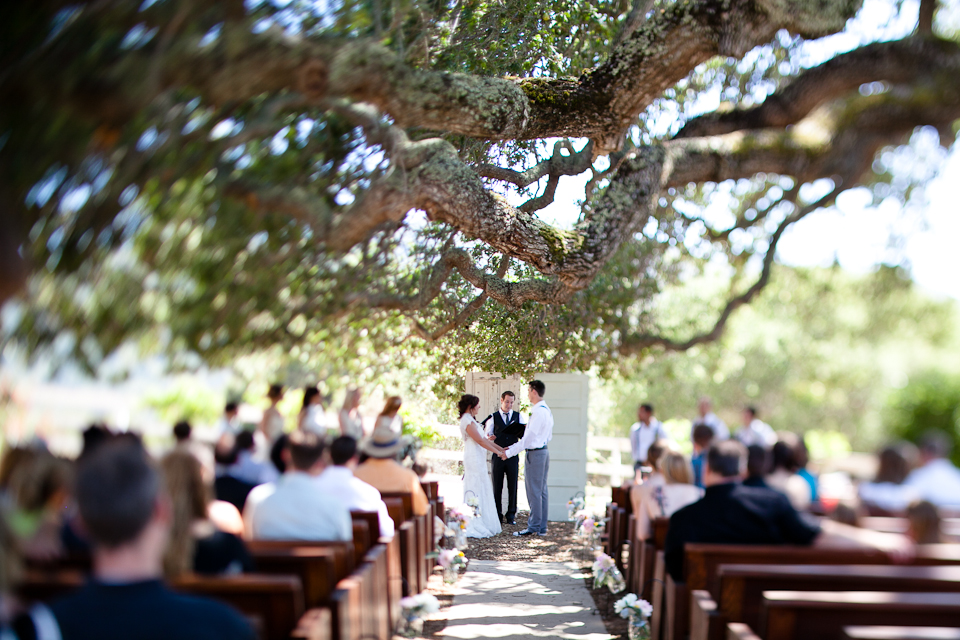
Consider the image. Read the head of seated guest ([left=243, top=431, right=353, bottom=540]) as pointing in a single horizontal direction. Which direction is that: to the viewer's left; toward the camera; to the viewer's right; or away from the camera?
away from the camera

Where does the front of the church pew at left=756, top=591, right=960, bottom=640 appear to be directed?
away from the camera

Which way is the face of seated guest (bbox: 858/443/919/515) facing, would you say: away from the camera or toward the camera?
away from the camera

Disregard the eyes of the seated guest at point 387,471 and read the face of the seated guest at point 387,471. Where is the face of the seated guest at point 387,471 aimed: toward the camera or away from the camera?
away from the camera

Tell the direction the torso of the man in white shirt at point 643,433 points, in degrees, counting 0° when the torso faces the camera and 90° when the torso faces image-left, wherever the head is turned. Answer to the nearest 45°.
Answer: approximately 45°

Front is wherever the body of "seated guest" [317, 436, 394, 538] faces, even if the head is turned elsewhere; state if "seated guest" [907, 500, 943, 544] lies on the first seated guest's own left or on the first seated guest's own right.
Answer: on the first seated guest's own right

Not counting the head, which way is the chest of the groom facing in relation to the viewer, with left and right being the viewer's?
facing to the left of the viewer

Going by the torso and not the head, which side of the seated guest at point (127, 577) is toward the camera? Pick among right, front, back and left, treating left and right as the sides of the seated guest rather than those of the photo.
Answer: back

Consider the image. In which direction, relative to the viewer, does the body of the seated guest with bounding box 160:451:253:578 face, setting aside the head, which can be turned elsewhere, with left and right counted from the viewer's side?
facing away from the viewer and to the right of the viewer

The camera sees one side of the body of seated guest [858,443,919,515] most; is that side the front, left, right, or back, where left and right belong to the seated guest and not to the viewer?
back

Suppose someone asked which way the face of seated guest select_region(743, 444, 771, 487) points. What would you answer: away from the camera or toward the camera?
away from the camera

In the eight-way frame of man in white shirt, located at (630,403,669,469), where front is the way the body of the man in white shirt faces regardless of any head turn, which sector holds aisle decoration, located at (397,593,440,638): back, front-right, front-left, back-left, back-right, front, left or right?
front

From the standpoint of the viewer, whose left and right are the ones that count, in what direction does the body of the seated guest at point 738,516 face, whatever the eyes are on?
facing away from the viewer

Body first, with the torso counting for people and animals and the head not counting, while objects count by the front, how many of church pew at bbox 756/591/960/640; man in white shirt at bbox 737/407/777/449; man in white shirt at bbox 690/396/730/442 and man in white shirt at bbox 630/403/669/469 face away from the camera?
1

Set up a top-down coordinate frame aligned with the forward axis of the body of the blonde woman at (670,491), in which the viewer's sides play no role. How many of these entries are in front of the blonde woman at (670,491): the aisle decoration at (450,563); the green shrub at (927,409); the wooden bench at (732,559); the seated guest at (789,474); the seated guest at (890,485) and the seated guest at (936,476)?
1

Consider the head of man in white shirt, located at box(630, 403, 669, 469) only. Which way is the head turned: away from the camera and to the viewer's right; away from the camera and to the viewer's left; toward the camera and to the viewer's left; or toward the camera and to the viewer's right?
toward the camera and to the viewer's left
